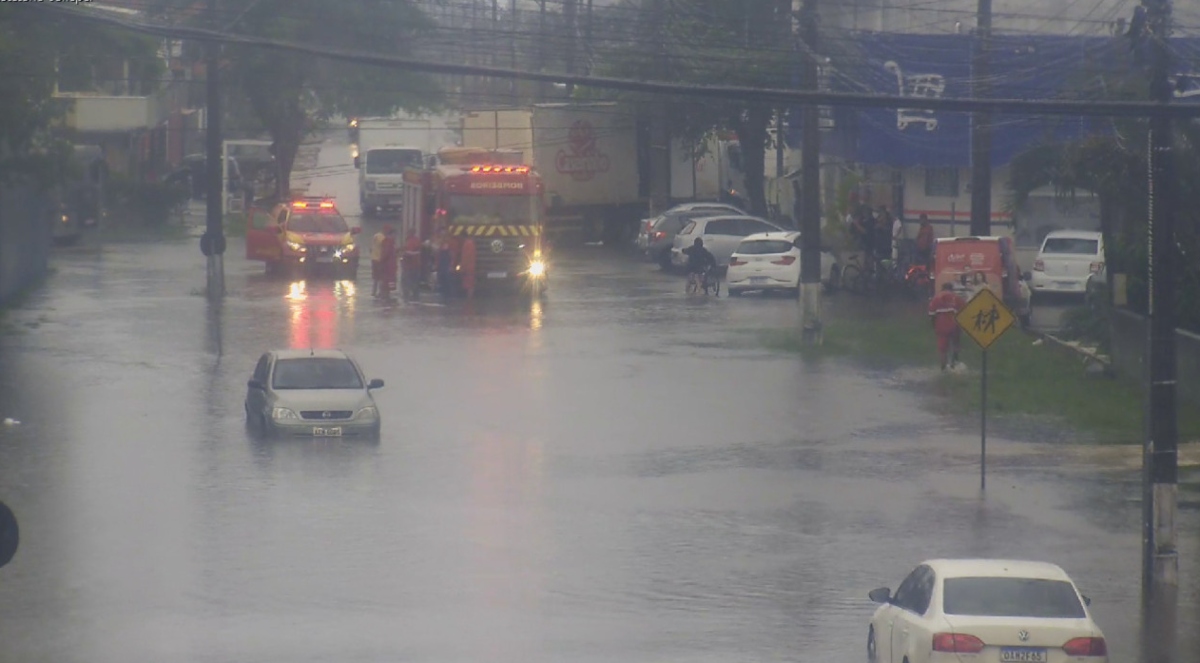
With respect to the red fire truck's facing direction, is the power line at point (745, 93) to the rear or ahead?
ahead

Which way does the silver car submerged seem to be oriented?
toward the camera

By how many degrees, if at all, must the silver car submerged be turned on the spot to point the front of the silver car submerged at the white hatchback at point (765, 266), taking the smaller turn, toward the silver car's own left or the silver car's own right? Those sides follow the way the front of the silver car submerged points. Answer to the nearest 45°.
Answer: approximately 135° to the silver car's own left

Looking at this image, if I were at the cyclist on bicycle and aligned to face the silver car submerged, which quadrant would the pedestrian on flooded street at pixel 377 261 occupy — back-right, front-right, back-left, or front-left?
front-right

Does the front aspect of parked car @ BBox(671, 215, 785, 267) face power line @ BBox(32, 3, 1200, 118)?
no

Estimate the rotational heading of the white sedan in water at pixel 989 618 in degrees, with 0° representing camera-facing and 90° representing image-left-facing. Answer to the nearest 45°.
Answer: approximately 180°

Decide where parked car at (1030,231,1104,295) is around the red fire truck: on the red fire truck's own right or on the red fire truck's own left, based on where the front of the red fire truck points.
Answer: on the red fire truck's own left

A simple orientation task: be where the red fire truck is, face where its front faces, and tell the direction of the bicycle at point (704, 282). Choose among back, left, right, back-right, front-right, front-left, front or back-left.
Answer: left

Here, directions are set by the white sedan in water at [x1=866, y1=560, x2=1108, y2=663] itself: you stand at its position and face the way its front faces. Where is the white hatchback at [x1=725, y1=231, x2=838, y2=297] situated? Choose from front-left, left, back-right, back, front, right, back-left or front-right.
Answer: front

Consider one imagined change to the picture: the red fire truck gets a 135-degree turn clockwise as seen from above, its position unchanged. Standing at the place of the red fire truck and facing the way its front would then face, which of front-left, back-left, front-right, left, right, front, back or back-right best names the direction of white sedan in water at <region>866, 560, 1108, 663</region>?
back-left

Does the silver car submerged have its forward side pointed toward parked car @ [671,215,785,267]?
no

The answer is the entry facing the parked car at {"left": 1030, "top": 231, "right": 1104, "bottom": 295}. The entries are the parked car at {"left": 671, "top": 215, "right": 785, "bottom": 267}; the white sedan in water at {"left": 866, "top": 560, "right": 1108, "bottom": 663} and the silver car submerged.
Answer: the white sedan in water

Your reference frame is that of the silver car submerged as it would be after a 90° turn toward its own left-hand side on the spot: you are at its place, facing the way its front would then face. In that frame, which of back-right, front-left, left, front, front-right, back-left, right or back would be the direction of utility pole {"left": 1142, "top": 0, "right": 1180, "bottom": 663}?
front-right
